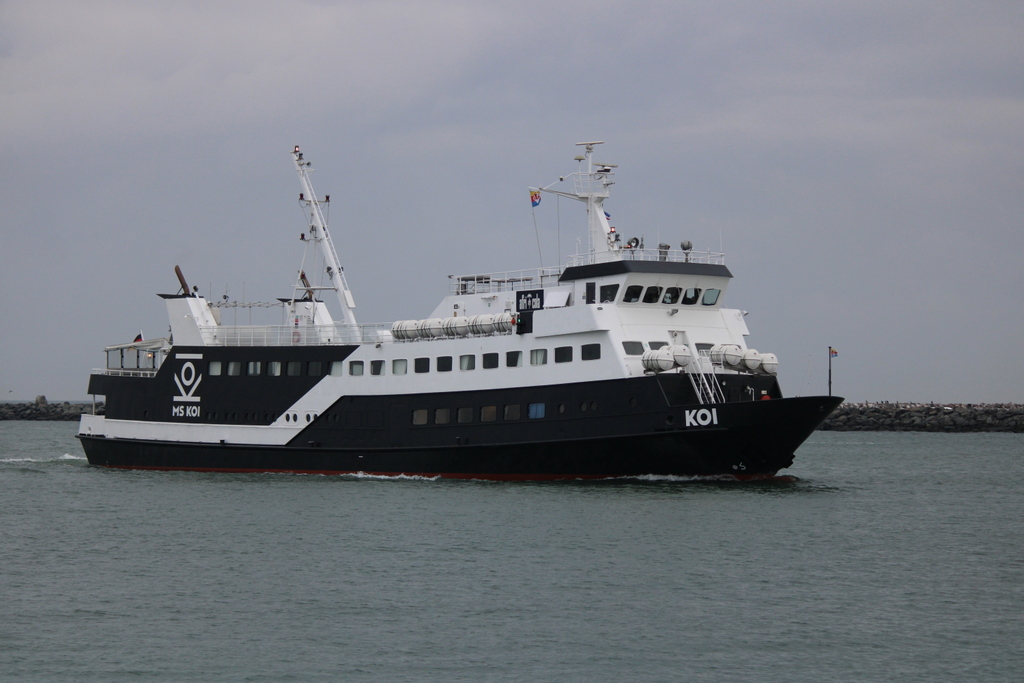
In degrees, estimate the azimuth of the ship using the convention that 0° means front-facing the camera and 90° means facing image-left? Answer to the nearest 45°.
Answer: approximately 315°
